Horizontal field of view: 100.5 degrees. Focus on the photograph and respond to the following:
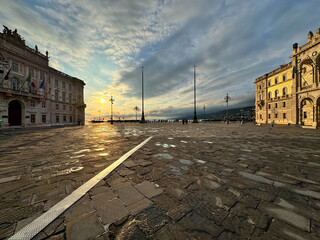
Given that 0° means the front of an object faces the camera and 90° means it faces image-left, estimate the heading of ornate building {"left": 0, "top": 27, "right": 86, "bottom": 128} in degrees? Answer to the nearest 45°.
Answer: approximately 315°

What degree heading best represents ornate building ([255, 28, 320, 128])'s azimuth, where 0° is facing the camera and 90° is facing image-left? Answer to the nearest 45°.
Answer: approximately 45°
